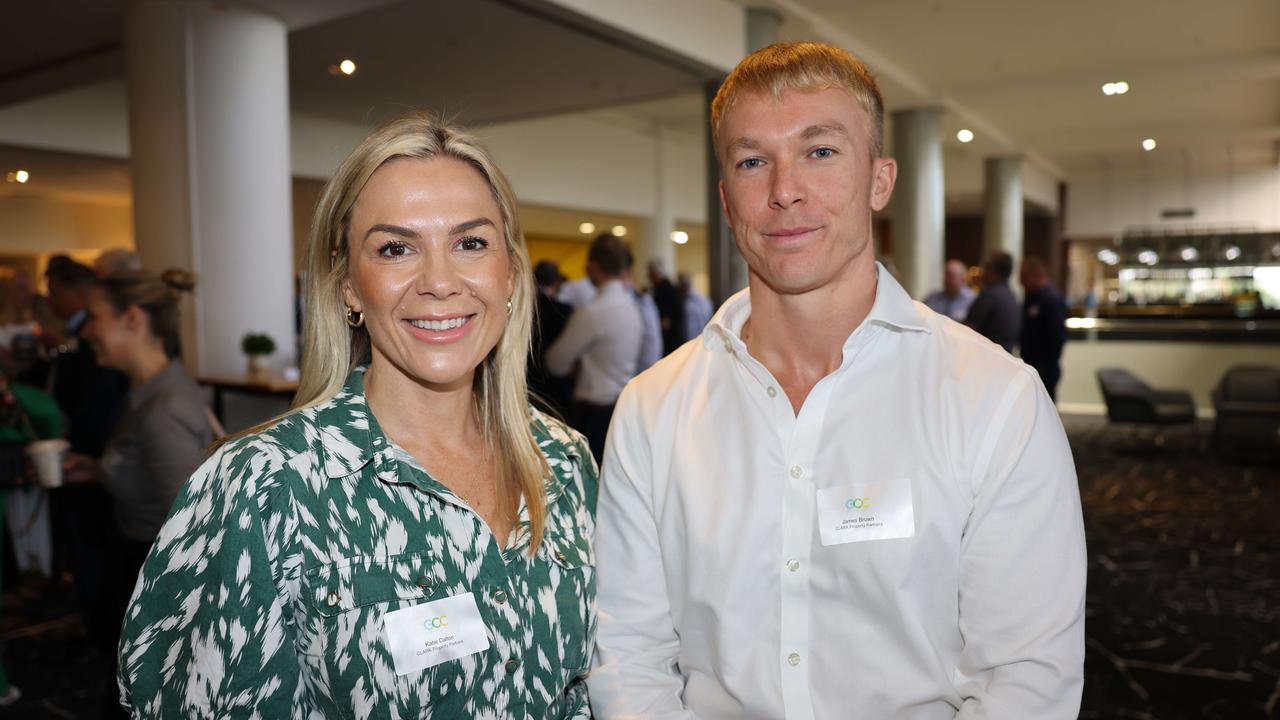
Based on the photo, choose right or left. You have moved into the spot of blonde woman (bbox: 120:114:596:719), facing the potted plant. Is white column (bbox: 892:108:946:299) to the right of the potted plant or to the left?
right

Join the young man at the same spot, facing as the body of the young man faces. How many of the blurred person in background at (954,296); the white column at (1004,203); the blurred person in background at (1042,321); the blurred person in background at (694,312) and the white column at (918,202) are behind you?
5

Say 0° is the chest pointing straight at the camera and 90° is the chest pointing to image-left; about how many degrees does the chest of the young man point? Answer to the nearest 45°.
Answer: approximately 0°

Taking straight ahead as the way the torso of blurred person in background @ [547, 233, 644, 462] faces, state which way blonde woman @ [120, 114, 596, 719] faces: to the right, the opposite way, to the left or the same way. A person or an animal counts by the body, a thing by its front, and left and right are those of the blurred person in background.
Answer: the opposite way

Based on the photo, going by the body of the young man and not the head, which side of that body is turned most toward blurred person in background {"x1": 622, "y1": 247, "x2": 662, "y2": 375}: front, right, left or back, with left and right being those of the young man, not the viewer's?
back

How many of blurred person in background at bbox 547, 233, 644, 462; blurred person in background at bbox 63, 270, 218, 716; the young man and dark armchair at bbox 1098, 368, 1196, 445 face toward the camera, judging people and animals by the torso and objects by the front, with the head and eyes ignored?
1

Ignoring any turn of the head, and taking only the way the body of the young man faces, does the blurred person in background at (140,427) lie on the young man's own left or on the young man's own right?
on the young man's own right

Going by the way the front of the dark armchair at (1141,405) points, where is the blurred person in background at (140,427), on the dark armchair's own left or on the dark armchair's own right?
on the dark armchair's own right

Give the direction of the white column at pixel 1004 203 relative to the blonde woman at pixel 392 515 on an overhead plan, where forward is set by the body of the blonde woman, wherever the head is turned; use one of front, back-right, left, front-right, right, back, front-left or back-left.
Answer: left

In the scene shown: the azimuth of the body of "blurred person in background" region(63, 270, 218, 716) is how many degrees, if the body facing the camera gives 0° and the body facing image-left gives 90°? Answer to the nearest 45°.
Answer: approximately 90°

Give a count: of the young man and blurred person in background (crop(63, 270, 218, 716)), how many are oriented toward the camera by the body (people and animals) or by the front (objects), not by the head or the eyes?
1
